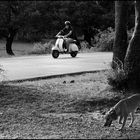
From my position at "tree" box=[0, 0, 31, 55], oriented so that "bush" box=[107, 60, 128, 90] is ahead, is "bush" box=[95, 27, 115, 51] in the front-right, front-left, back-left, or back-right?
front-left

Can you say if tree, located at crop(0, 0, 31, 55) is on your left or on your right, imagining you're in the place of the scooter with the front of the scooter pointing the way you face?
on your right

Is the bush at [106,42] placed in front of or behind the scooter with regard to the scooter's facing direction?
behind

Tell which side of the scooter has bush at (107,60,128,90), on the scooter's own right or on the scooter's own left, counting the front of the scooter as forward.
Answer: on the scooter's own left

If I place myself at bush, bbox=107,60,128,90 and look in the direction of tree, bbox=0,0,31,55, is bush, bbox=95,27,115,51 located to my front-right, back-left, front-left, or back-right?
front-right

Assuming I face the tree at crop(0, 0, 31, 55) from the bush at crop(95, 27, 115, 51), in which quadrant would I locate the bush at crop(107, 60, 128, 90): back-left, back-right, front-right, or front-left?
back-left

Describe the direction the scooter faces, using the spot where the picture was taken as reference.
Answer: facing the viewer and to the left of the viewer
